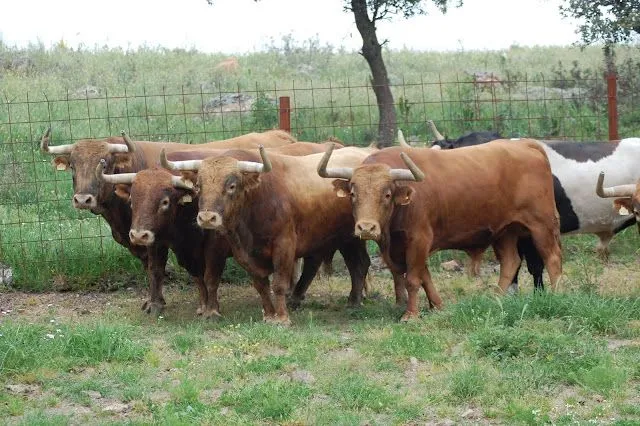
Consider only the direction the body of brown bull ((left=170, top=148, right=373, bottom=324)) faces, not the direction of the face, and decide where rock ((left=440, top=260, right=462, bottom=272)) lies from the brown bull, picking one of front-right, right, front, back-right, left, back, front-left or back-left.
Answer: back

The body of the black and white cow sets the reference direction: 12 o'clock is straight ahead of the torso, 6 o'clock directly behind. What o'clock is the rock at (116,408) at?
The rock is roughly at 10 o'clock from the black and white cow.

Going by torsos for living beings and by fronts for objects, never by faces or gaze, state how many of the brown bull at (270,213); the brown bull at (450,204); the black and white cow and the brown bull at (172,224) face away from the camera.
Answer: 0

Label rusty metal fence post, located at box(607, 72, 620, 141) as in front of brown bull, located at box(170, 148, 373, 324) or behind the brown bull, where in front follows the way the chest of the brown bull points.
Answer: behind

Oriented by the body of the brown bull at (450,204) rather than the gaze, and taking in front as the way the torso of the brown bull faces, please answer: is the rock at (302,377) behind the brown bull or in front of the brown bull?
in front

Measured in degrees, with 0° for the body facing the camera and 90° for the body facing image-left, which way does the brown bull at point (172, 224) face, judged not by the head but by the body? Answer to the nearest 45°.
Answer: approximately 45°

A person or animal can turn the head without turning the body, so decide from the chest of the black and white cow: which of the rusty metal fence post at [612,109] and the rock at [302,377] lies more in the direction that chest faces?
the rock

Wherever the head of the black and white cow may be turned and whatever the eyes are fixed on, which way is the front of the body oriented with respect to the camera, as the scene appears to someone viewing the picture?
to the viewer's left

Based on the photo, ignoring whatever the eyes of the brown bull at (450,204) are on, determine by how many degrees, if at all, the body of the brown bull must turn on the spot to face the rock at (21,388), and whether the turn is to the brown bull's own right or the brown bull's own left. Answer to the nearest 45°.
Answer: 0° — it already faces it

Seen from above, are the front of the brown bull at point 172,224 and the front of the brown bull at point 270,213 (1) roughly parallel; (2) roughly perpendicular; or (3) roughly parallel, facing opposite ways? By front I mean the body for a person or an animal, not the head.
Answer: roughly parallel

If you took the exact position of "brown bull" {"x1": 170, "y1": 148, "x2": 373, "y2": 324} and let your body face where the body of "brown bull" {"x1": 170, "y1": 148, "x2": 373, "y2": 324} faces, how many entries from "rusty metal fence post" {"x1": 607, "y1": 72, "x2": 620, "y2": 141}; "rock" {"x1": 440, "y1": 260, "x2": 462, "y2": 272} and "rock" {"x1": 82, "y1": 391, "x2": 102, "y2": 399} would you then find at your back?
2

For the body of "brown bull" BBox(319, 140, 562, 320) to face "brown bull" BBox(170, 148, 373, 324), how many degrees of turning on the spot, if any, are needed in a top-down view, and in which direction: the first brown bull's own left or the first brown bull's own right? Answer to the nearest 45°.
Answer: approximately 45° to the first brown bull's own right

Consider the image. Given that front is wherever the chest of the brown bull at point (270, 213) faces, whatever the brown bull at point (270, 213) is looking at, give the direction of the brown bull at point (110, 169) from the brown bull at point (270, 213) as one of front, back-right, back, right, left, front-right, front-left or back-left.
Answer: right

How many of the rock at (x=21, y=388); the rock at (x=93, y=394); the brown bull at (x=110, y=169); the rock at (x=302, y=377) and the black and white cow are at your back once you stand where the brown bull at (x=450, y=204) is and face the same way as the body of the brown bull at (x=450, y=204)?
1

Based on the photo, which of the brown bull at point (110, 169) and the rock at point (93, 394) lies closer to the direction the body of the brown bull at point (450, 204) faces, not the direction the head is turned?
the rock

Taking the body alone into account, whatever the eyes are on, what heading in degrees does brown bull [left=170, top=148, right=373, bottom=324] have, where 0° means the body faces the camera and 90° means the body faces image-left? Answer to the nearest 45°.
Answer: approximately 45°

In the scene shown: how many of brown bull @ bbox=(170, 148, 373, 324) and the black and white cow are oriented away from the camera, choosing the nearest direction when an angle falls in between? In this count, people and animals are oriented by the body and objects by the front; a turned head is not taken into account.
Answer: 0

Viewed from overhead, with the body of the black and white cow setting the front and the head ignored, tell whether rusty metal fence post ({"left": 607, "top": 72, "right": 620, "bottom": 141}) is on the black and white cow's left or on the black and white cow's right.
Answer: on the black and white cow's right

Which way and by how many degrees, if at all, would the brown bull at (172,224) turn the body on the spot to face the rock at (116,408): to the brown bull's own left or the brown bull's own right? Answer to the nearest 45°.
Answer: approximately 45° to the brown bull's own left

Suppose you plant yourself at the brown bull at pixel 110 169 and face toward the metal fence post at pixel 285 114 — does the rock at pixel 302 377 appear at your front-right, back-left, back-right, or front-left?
back-right
